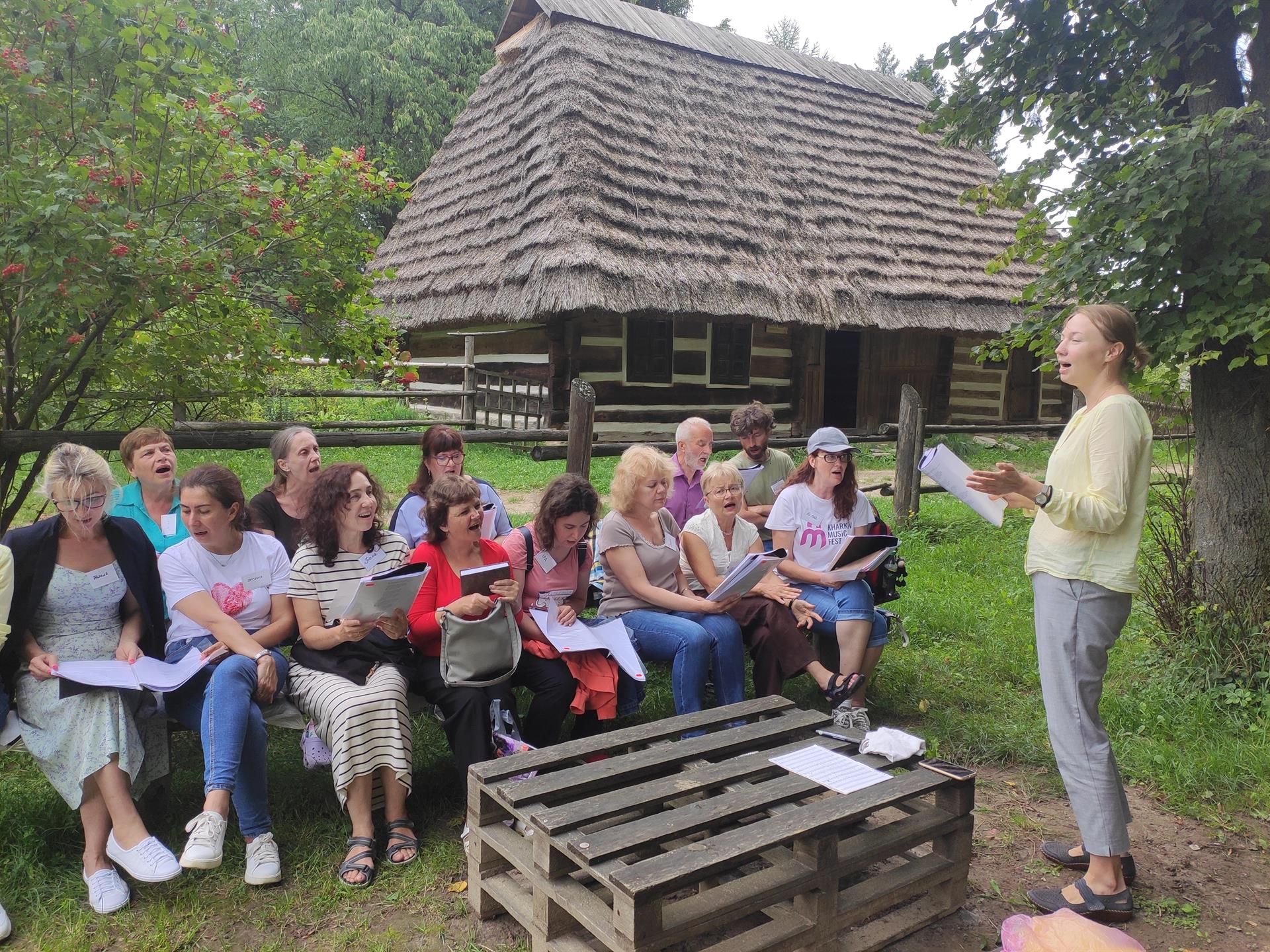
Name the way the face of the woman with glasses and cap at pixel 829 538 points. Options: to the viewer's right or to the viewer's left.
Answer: to the viewer's right

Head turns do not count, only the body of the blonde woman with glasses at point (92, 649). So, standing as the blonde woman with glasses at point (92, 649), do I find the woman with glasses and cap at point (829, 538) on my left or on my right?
on my left

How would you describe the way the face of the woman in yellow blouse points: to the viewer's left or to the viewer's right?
to the viewer's left

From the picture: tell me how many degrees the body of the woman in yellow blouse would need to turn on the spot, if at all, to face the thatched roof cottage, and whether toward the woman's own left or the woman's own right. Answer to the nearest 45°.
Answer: approximately 45° to the woman's own right

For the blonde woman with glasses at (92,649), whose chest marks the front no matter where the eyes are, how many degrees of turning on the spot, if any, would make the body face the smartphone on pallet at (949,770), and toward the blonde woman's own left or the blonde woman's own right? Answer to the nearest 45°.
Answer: approximately 45° to the blonde woman's own left

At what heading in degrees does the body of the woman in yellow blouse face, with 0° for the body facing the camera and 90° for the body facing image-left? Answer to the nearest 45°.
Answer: approximately 90°

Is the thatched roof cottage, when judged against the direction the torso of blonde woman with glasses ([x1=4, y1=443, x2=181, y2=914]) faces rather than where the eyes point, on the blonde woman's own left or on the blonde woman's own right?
on the blonde woman's own left

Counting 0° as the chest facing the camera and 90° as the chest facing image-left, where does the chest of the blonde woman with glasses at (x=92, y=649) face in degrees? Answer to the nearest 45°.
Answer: approximately 0°

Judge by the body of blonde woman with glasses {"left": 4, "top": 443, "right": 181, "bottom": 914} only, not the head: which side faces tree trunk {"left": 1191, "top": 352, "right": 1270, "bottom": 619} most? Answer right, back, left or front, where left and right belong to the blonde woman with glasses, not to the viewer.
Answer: left

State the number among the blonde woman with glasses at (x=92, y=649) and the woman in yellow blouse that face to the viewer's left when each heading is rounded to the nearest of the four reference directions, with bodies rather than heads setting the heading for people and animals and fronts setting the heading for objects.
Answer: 1

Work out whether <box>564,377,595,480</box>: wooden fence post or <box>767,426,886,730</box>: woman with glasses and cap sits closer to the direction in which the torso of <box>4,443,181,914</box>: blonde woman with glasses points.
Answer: the woman with glasses and cap
